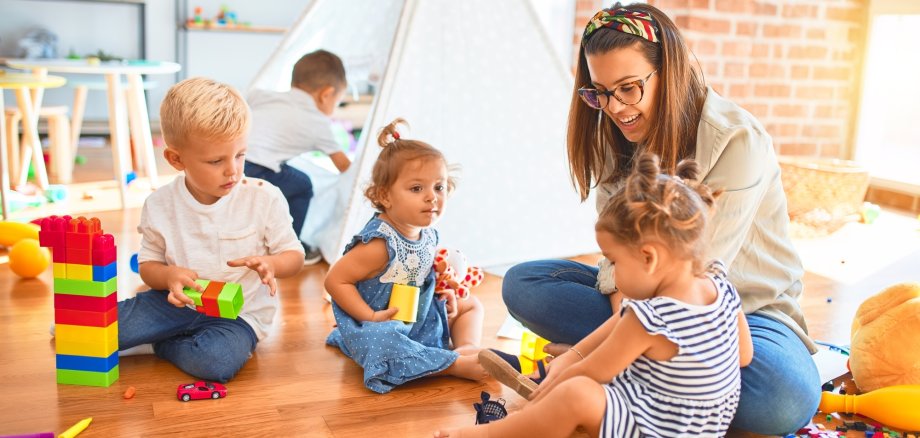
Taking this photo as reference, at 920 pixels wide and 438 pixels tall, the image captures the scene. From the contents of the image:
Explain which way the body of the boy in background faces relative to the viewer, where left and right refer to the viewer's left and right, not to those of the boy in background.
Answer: facing away from the viewer and to the right of the viewer

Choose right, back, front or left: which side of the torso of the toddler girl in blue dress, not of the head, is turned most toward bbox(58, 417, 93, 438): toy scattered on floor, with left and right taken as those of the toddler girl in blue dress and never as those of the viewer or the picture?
right

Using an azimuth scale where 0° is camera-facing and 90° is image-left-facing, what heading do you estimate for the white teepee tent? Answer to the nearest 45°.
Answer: approximately 45°

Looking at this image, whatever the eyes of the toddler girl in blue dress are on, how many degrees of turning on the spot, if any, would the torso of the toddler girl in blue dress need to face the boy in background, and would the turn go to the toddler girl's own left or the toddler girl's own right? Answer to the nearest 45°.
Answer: approximately 135° to the toddler girl's own left

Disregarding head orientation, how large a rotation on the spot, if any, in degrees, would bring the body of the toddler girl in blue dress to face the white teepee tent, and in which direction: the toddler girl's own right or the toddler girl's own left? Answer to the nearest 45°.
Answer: approximately 135° to the toddler girl's own left

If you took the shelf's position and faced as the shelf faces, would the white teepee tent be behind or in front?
in front

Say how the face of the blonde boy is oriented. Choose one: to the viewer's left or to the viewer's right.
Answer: to the viewer's right

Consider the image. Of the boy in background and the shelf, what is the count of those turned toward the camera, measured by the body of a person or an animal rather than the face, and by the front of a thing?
1

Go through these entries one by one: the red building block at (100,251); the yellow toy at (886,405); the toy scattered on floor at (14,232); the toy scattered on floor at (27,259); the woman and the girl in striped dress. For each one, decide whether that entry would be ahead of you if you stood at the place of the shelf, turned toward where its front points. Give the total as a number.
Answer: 6

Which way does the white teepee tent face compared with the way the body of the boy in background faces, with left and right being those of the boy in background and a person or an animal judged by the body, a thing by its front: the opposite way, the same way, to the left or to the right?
the opposite way
